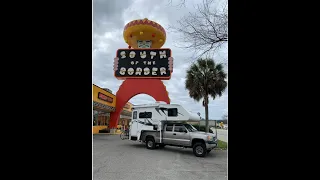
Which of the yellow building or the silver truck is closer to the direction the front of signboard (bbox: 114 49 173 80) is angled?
the silver truck

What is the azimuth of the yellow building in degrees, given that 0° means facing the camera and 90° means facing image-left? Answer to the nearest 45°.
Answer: approximately 315°

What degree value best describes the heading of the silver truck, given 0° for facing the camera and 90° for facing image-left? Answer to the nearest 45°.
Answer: approximately 315°

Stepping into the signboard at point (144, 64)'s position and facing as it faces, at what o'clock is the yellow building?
The yellow building is roughly at 3 o'clock from the signboard.

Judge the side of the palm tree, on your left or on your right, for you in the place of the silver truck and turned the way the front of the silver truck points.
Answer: on your left

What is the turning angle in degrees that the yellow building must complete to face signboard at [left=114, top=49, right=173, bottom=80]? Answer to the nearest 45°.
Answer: approximately 45° to its left
